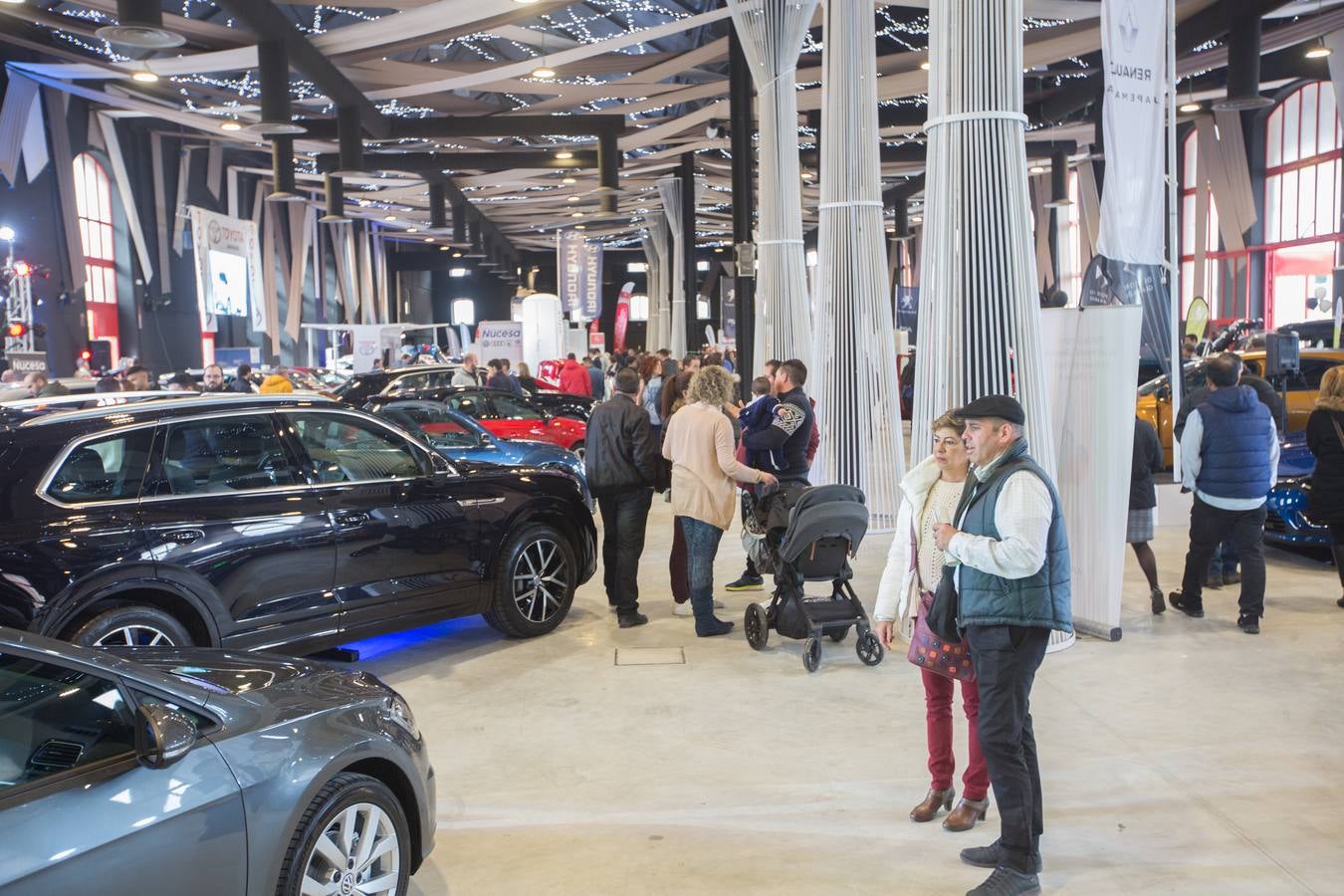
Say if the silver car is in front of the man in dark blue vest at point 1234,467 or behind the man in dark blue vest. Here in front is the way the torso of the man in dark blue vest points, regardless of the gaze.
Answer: behind

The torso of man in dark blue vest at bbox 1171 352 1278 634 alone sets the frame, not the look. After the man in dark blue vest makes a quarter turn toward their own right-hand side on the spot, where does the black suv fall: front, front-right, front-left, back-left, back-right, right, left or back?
back-right

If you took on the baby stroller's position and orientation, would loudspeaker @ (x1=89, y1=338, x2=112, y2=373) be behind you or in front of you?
behind

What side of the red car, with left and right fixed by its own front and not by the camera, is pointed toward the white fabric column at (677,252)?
left

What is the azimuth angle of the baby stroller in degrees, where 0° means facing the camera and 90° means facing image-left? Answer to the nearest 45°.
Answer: approximately 315°

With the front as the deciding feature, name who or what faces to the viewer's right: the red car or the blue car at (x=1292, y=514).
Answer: the red car

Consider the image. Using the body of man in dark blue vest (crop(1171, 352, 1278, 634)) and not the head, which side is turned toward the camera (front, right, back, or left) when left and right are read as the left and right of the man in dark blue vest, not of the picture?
back

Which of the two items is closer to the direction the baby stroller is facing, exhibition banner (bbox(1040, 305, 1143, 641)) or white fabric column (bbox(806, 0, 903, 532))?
the exhibition banner

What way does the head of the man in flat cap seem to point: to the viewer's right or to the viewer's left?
to the viewer's left

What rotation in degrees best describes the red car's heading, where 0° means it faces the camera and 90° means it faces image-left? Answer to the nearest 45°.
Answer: approximately 270°

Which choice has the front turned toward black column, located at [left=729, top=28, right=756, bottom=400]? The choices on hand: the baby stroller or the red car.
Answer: the red car

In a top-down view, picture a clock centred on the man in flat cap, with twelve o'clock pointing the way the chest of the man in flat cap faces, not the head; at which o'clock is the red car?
The red car is roughly at 2 o'clock from the man in flat cap.

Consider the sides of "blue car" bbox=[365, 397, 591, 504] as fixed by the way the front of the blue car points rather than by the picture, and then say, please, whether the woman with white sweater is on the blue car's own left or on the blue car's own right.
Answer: on the blue car's own right

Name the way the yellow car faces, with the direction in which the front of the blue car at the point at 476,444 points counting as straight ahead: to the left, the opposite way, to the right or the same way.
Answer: the opposite way

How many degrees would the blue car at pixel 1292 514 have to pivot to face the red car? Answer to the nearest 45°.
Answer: approximately 45° to its right
